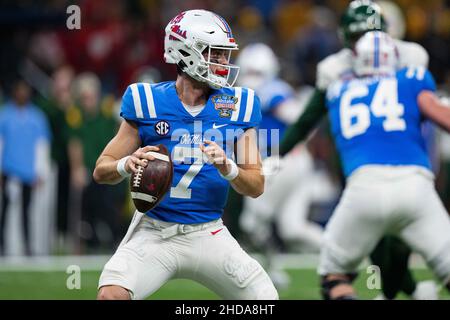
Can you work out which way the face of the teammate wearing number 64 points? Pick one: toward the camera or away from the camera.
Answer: away from the camera

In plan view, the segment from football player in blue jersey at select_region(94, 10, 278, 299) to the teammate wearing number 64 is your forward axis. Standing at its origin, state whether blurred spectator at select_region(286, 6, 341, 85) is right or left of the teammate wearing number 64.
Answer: left

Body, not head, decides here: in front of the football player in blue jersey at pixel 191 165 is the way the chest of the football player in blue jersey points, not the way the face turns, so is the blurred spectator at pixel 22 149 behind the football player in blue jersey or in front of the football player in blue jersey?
behind

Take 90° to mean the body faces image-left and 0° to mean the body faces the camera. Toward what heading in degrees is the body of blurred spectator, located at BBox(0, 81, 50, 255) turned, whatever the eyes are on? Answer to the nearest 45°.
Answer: approximately 0°

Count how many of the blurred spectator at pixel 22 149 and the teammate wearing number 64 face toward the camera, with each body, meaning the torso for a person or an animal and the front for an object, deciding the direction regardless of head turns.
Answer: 1

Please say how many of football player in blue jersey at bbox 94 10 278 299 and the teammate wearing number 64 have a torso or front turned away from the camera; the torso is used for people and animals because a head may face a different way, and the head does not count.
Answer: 1

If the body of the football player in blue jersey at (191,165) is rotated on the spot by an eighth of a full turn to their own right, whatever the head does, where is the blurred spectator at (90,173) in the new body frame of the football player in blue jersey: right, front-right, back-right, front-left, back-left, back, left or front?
back-right

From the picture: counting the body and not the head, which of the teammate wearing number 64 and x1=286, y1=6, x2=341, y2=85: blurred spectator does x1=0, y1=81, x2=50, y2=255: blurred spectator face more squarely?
the teammate wearing number 64

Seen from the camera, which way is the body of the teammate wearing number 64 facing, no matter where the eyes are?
away from the camera

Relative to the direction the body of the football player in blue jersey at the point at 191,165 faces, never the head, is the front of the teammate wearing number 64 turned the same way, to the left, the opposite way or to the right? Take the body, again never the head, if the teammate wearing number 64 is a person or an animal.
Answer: the opposite way

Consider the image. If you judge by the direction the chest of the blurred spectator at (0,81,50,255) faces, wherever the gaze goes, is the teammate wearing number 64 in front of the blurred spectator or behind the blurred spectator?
in front

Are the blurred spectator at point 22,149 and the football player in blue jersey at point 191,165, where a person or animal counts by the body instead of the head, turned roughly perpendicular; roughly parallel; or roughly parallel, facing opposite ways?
roughly parallel

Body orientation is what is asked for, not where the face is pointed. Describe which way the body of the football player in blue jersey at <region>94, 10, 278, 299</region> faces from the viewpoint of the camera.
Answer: toward the camera
